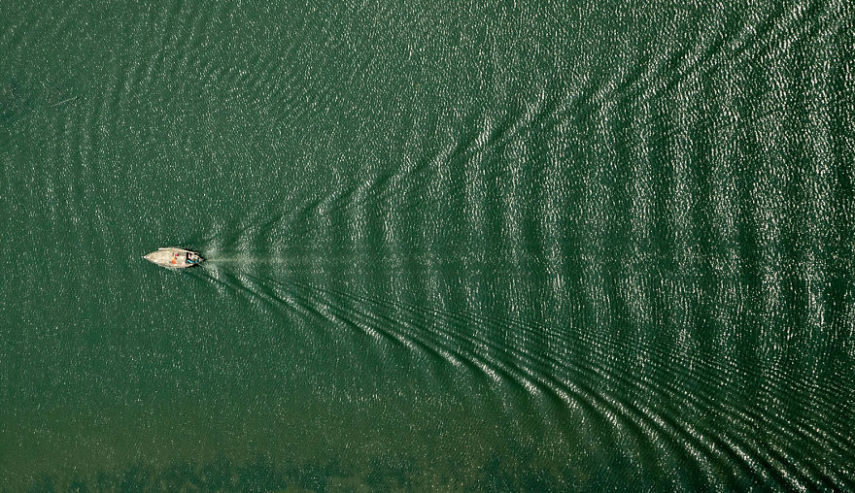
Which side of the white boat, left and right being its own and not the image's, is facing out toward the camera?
left
